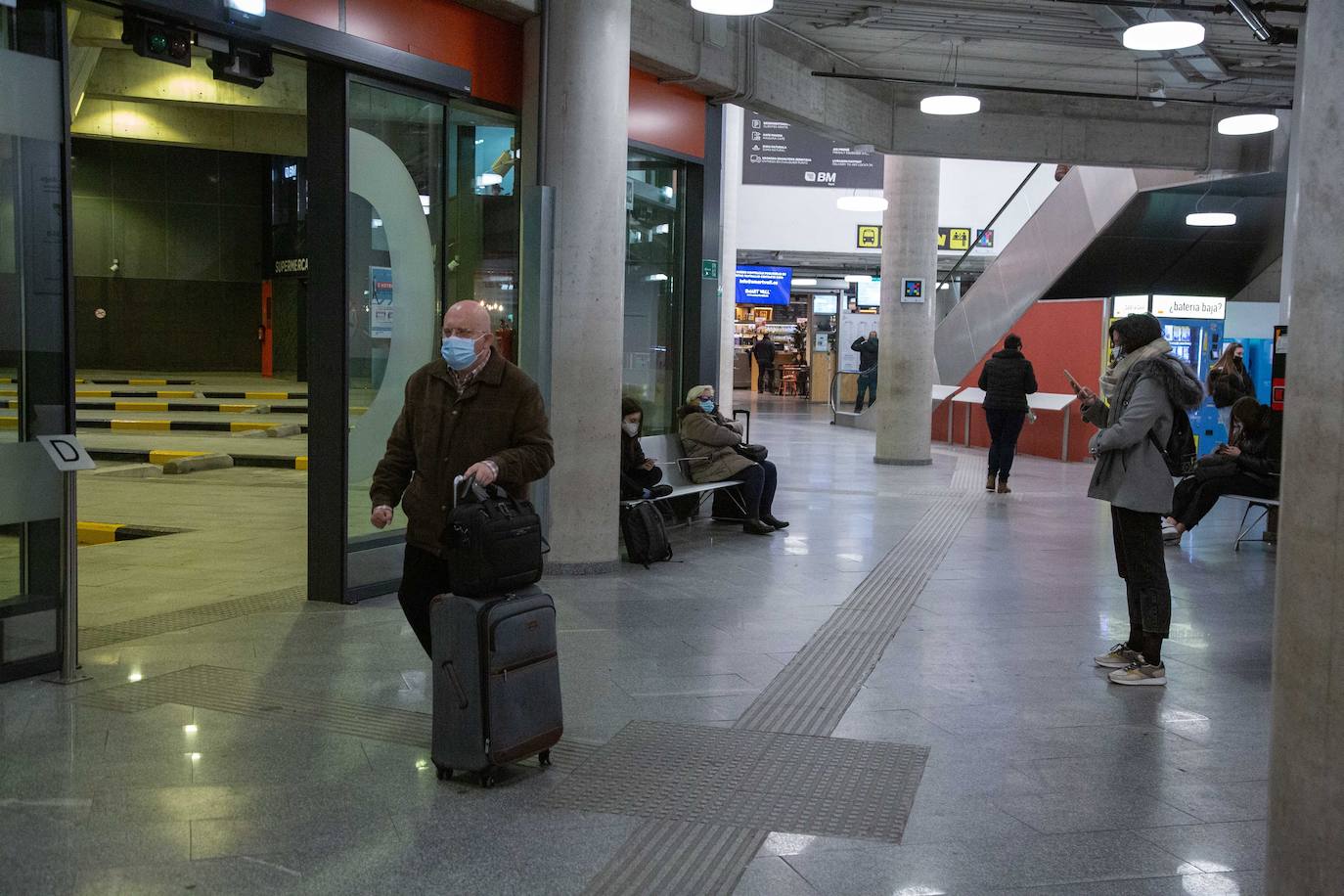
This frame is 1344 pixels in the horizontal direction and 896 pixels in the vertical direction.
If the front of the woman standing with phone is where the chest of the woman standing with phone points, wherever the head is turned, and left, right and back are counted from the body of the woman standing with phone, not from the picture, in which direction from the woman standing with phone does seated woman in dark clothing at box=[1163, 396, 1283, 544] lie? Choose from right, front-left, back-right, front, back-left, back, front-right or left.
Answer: right

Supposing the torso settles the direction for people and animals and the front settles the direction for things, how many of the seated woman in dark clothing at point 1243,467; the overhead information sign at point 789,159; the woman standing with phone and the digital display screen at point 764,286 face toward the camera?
2

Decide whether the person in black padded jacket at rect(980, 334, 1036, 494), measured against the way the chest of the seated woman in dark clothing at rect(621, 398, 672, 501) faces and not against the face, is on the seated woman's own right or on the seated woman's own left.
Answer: on the seated woman's own left

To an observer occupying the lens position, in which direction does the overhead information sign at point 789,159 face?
facing the viewer

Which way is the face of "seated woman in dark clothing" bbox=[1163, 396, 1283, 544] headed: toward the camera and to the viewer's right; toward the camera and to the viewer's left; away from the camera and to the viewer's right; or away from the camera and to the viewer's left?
toward the camera and to the viewer's left

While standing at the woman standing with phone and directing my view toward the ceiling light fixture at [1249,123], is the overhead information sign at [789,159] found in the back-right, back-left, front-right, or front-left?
front-left

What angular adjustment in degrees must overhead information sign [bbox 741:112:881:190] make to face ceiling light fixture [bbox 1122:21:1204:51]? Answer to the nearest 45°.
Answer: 0° — it already faces it

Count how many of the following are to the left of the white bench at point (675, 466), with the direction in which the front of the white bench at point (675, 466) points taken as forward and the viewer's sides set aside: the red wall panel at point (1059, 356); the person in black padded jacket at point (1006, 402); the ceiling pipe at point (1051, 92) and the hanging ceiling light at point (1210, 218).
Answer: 4

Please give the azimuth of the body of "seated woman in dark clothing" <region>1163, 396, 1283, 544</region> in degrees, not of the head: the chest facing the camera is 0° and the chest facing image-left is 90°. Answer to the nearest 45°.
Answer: approximately 90°

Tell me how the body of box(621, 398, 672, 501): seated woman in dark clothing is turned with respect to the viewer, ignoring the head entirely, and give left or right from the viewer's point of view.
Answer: facing the viewer and to the right of the viewer

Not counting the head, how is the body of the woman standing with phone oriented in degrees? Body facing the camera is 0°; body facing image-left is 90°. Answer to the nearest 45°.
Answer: approximately 90°

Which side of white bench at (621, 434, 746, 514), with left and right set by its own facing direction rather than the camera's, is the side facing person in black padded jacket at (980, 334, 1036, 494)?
left

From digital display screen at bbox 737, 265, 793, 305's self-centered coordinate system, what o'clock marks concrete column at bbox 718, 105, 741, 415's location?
The concrete column is roughly at 12 o'clock from the digital display screen.

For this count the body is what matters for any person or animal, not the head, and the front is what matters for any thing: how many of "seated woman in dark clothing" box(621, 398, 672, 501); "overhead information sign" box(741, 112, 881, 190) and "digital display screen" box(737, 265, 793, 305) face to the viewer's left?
0

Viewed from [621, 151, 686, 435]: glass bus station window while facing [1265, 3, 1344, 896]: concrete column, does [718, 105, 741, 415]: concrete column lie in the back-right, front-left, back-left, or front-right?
back-left

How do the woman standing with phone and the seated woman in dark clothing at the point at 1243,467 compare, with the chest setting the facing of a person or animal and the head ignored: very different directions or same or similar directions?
same or similar directions

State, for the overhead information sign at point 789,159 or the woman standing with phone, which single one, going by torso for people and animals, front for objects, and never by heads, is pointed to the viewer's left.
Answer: the woman standing with phone

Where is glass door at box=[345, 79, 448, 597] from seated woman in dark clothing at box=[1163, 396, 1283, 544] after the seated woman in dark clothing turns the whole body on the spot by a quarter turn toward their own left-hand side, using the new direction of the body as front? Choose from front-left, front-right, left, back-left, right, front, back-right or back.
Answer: front-right
